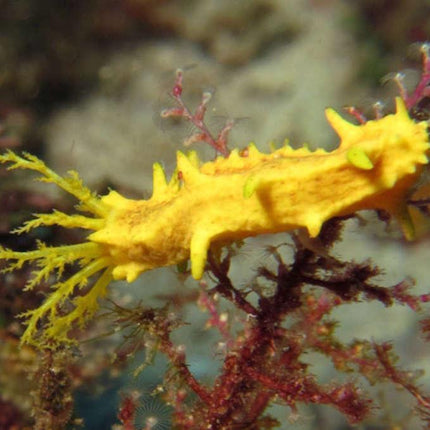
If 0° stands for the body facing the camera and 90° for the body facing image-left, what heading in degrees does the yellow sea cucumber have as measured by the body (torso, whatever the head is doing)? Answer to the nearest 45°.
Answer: approximately 90°
